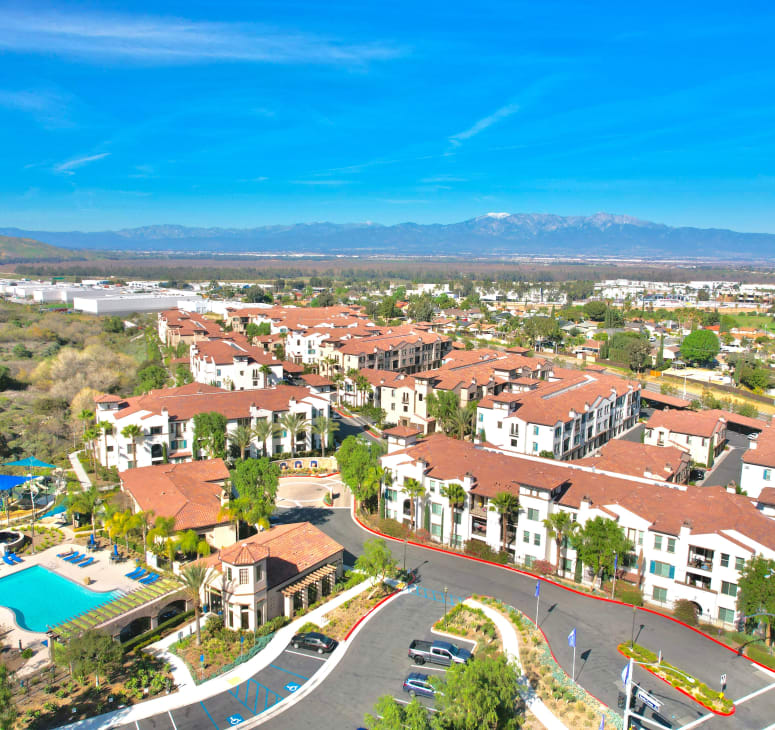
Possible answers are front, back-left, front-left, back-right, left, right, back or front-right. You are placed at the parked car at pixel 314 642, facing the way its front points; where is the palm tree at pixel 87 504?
front

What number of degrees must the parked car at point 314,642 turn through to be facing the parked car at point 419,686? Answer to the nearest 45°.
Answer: approximately 180°

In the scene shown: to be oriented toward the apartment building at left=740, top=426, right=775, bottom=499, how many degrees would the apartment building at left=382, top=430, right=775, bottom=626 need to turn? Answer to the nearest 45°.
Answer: approximately 180°

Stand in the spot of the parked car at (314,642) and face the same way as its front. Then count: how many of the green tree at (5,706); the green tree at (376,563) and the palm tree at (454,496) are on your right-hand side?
2

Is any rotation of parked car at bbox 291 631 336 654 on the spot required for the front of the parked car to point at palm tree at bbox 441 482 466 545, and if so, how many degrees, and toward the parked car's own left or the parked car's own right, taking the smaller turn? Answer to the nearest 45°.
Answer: approximately 90° to the parked car's own right

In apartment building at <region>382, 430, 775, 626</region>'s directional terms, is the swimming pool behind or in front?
in front

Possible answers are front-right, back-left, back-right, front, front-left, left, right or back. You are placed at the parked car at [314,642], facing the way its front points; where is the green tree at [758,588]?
back-right

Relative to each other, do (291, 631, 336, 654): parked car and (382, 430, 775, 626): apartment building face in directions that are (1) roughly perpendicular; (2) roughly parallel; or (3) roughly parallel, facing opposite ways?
roughly perpendicular

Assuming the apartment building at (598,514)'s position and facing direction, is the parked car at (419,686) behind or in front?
in front

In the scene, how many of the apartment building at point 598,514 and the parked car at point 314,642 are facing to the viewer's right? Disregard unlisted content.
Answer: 0

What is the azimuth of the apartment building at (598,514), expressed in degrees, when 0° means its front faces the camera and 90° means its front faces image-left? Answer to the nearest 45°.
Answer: approximately 45°

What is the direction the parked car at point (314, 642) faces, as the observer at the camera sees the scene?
facing away from the viewer and to the left of the viewer

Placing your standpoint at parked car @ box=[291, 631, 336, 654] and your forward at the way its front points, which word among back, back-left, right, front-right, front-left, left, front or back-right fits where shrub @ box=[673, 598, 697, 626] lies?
back-right
